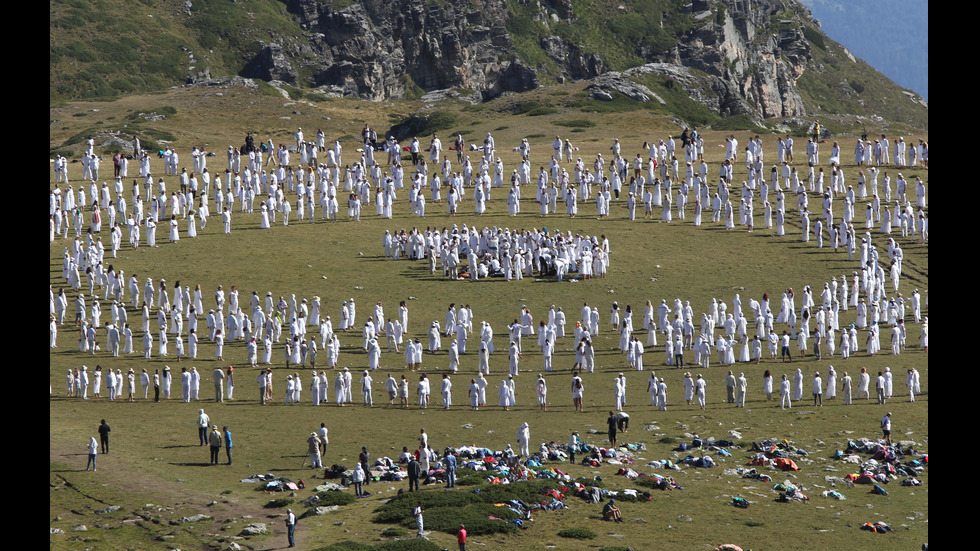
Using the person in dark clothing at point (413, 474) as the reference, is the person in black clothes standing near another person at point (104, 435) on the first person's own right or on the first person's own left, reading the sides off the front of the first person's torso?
on the first person's own left

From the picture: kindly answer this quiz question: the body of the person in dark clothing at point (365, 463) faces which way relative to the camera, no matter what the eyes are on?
away from the camera

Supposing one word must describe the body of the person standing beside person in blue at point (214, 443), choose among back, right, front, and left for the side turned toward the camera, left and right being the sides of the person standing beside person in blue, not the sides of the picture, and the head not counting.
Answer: back

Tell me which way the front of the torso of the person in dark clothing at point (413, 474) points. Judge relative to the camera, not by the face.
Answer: away from the camera

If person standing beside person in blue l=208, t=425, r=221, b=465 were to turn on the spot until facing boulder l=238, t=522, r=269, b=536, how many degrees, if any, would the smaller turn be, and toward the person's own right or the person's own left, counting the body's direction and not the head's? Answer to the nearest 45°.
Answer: approximately 180°

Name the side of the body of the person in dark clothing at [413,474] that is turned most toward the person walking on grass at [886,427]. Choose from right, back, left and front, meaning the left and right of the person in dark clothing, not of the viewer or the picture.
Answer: right

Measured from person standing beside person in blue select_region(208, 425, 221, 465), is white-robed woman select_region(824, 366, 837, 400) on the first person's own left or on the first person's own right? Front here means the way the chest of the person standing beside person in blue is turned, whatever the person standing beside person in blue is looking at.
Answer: on the first person's own right

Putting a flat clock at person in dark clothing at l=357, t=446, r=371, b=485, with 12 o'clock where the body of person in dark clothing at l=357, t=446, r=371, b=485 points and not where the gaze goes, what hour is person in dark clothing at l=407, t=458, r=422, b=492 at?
person in dark clothing at l=407, t=458, r=422, b=492 is roughly at 4 o'clock from person in dark clothing at l=357, t=446, r=371, b=485.

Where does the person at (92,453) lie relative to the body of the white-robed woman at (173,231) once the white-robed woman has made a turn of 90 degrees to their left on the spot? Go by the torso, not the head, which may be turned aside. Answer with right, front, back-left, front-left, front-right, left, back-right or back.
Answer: back

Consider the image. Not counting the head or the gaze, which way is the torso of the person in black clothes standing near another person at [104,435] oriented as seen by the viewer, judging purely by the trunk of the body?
away from the camera
